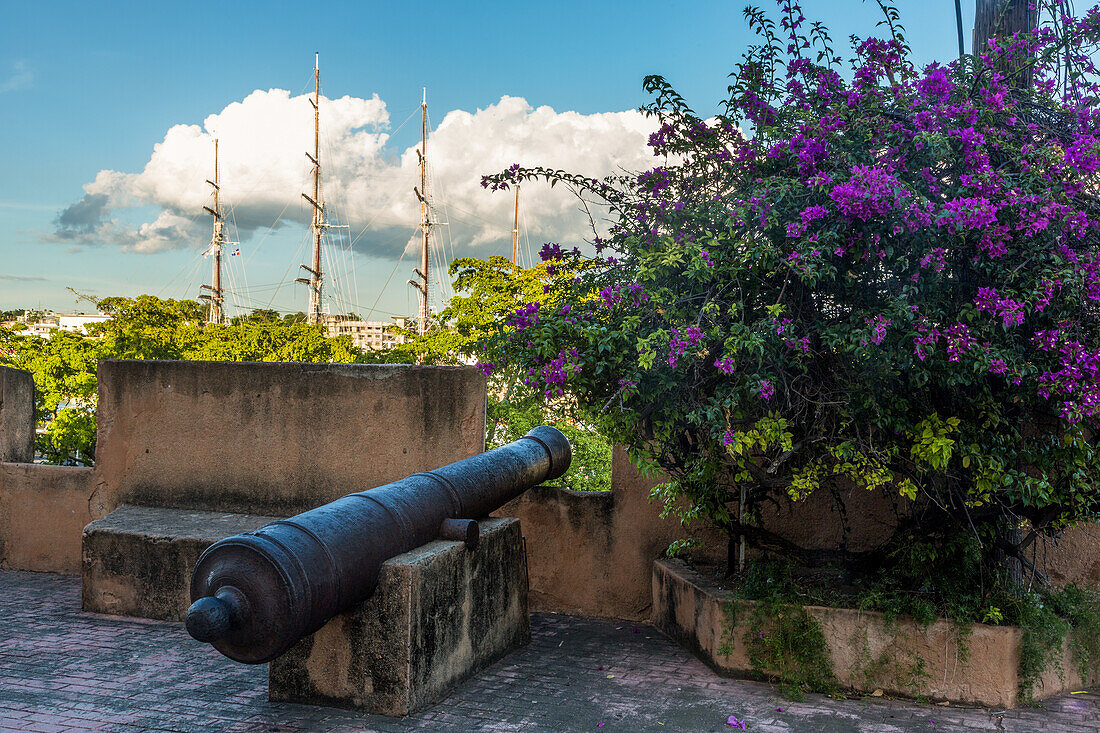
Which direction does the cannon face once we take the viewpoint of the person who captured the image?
facing away from the viewer and to the right of the viewer

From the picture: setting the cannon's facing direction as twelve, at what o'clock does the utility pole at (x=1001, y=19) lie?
The utility pole is roughly at 1 o'clock from the cannon.

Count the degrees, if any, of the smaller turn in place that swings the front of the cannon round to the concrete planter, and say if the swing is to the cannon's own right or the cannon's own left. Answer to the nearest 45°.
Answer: approximately 45° to the cannon's own right

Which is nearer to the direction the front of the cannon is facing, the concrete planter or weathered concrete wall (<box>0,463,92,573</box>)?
the concrete planter

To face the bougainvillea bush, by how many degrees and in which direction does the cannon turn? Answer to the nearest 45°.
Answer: approximately 45° to its right

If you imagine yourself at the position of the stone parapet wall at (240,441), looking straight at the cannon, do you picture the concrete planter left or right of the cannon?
left

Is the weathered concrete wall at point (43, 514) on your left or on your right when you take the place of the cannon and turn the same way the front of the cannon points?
on your left

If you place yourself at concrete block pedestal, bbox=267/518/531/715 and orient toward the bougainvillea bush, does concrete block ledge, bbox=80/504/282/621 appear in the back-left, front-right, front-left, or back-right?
back-left

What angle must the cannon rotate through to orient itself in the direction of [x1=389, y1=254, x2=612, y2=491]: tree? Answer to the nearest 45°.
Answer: approximately 45° to its left
